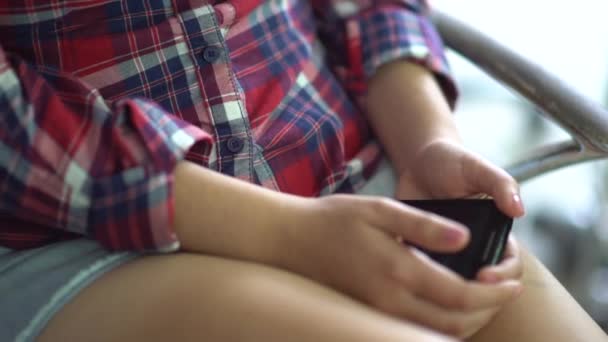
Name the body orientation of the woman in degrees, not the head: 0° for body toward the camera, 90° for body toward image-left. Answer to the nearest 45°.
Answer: approximately 315°
